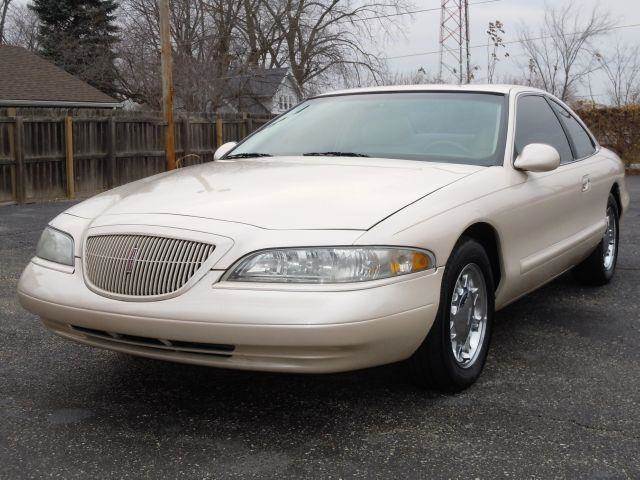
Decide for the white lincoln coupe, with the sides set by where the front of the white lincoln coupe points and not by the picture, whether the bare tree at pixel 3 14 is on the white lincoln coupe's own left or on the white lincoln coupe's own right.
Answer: on the white lincoln coupe's own right

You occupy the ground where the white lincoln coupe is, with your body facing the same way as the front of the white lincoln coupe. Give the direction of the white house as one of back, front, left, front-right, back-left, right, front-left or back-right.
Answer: back-right

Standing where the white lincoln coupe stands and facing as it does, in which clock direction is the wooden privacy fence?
The wooden privacy fence is roughly at 4 o'clock from the white lincoln coupe.

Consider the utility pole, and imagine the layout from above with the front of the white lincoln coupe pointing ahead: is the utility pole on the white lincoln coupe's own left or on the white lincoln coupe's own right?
on the white lincoln coupe's own right

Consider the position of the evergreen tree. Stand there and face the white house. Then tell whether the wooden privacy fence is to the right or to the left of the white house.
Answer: right

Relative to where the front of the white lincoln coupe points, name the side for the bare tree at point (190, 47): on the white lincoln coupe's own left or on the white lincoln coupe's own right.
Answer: on the white lincoln coupe's own right

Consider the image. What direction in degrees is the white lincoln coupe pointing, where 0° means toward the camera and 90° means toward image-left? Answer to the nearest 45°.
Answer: approximately 45°

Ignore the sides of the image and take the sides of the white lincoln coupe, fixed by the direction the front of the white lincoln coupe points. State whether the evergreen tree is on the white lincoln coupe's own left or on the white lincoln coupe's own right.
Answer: on the white lincoln coupe's own right
